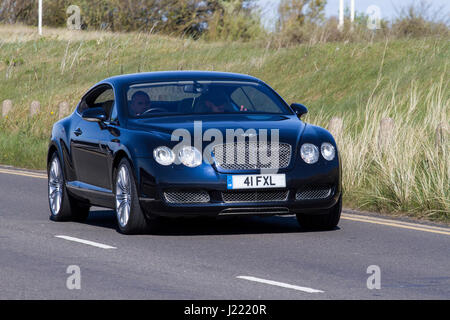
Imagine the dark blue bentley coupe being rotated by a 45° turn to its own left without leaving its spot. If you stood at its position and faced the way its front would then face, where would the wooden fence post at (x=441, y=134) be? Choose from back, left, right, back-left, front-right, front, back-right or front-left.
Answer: front-left

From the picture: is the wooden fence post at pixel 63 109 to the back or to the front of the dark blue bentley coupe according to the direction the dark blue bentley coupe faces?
to the back
